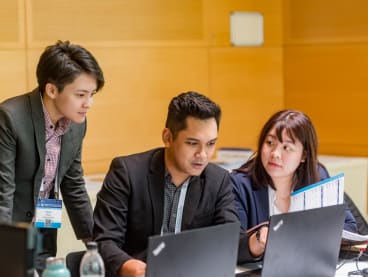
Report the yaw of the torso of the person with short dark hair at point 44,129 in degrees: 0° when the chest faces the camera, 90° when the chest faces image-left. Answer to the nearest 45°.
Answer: approximately 315°

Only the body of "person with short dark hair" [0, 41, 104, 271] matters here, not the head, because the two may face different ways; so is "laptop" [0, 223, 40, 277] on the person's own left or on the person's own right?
on the person's own right

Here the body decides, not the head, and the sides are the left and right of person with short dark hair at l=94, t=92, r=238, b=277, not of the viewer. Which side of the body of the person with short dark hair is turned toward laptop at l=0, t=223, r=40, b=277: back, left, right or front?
right

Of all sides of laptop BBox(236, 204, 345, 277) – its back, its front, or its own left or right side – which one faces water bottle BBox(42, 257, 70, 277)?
left

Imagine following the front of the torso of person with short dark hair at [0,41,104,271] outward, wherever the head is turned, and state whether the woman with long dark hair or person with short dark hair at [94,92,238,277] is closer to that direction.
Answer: the person with short dark hair

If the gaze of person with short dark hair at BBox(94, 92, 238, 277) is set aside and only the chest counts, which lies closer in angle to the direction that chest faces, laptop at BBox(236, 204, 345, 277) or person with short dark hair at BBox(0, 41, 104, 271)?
the laptop

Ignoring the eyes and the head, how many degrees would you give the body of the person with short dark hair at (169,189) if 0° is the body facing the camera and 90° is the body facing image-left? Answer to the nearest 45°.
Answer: approximately 315°

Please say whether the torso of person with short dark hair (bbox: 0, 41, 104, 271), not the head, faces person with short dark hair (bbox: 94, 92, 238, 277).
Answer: yes

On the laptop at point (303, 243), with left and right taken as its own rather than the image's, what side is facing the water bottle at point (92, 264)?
left

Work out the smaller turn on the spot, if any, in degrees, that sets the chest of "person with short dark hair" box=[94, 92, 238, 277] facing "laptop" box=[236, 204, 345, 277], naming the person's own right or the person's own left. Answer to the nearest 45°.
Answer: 0° — they already face it

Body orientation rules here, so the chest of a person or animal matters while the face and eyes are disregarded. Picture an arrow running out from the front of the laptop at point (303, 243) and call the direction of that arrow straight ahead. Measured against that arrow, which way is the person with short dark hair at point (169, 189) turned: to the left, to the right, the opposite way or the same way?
the opposite way

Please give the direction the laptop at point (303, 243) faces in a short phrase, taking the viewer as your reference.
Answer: facing away from the viewer and to the left of the viewer
